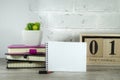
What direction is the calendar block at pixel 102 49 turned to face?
toward the camera

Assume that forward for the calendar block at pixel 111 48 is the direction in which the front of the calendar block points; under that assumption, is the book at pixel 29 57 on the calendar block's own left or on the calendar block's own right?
on the calendar block's own right

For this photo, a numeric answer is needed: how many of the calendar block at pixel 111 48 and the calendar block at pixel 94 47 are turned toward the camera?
2

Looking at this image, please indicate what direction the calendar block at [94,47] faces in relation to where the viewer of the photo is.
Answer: facing the viewer

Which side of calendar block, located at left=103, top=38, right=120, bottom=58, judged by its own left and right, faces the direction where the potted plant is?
right

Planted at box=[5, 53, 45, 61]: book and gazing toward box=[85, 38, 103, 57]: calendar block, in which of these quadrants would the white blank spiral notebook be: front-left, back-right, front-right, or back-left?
front-right

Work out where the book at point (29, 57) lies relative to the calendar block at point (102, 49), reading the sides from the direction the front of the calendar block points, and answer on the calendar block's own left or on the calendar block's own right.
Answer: on the calendar block's own right
